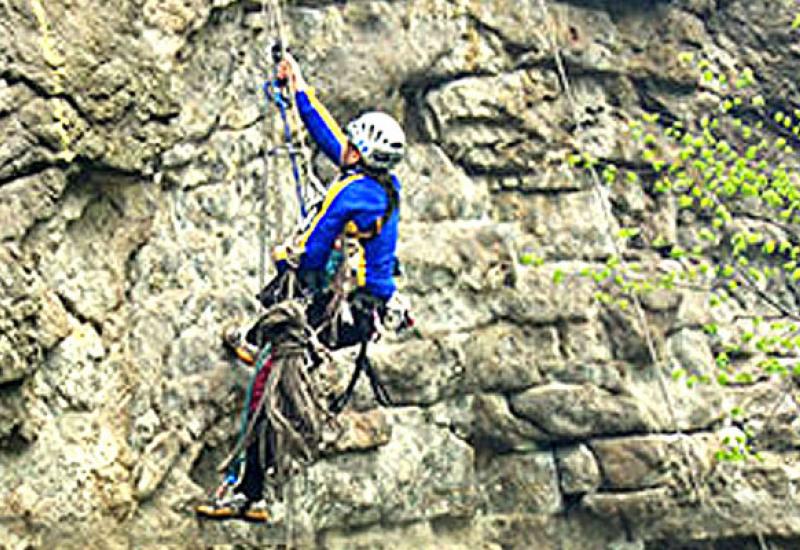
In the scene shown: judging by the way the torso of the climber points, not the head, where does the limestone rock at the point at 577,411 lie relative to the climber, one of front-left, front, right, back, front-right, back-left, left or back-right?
back-right

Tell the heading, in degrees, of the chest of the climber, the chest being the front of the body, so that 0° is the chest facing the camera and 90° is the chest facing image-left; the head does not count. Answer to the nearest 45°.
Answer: approximately 90°

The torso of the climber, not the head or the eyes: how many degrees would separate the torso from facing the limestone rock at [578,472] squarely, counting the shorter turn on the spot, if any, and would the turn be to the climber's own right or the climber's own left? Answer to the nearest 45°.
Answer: approximately 135° to the climber's own right

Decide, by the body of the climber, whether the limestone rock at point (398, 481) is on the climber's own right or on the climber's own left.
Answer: on the climber's own right

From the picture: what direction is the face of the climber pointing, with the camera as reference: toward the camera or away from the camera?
away from the camera
